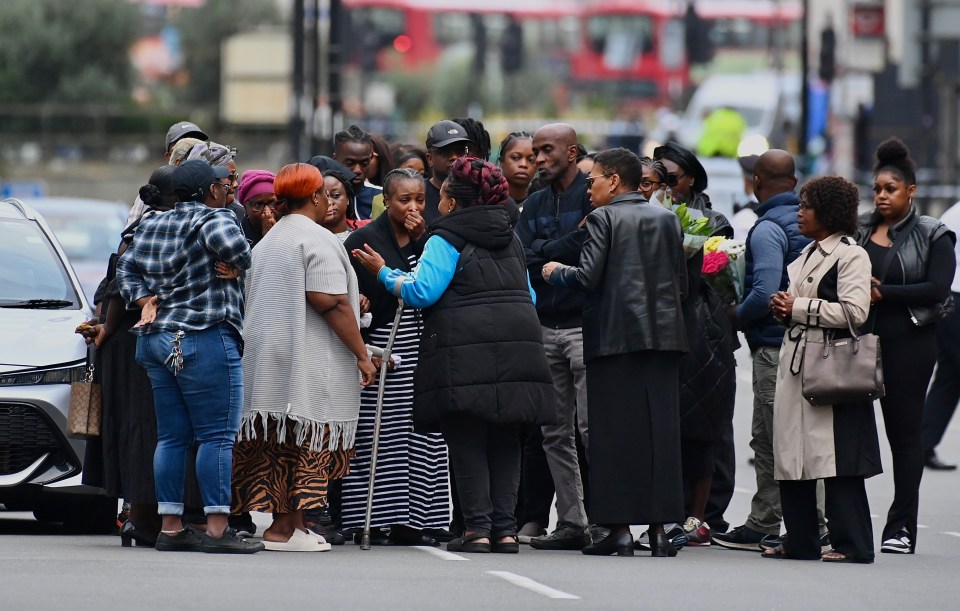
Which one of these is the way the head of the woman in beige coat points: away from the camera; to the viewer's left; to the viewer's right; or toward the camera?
to the viewer's left

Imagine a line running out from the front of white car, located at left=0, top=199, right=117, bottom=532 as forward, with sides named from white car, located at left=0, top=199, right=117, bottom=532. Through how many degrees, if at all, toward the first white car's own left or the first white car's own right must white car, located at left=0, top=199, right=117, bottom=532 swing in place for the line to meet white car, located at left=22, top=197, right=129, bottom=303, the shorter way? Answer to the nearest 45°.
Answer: approximately 180°

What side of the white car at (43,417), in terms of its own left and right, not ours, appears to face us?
front

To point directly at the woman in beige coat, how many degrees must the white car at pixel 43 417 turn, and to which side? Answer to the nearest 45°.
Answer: approximately 90° to its left

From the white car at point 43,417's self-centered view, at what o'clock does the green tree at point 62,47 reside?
The green tree is roughly at 6 o'clock from the white car.

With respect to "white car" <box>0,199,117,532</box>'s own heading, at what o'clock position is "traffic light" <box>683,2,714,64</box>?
The traffic light is roughly at 7 o'clock from the white car.

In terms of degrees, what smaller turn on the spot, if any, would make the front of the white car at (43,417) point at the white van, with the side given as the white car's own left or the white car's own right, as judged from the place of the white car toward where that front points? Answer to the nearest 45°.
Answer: approximately 135° to the white car's own left
